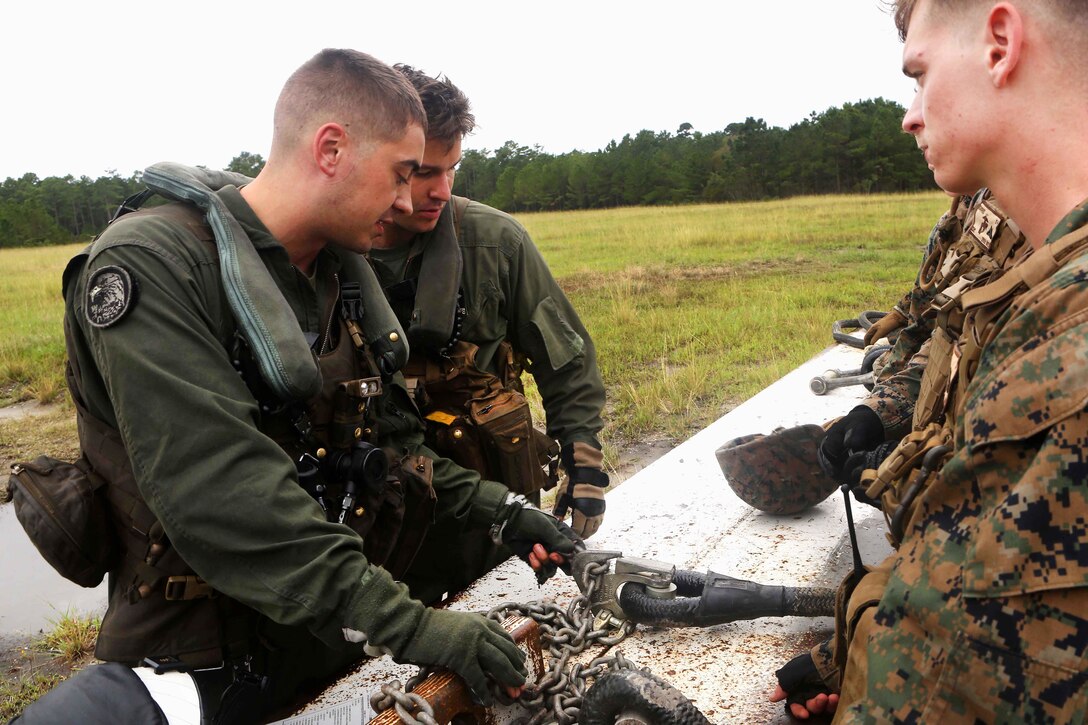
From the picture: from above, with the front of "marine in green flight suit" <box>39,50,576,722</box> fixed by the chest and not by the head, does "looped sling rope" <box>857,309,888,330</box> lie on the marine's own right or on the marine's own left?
on the marine's own left

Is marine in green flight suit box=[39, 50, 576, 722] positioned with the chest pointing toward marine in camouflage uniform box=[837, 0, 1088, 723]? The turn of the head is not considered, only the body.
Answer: yes

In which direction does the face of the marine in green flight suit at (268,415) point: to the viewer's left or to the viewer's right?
to the viewer's right

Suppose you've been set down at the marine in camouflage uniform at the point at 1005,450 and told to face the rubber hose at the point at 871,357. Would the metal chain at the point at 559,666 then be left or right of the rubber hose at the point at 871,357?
left

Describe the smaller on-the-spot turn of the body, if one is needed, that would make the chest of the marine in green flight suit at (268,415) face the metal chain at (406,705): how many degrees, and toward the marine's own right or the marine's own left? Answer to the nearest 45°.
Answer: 0° — they already face it

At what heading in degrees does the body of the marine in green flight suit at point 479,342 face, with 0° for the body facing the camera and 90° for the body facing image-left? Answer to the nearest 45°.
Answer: approximately 45°

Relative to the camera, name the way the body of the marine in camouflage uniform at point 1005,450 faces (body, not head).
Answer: to the viewer's left

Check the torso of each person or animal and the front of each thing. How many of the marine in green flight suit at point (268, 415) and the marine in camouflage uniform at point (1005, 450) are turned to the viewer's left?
1

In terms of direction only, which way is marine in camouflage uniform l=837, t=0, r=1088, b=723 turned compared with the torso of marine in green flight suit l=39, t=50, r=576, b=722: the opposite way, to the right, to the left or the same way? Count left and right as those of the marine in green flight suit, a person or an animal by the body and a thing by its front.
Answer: the opposite way

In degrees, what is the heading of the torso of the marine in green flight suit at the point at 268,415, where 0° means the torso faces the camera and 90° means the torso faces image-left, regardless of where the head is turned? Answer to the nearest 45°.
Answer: approximately 315°

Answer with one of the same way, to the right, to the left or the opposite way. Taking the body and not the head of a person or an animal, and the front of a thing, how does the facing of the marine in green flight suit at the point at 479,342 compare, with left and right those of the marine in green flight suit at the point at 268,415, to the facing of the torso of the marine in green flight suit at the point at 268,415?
to the right
